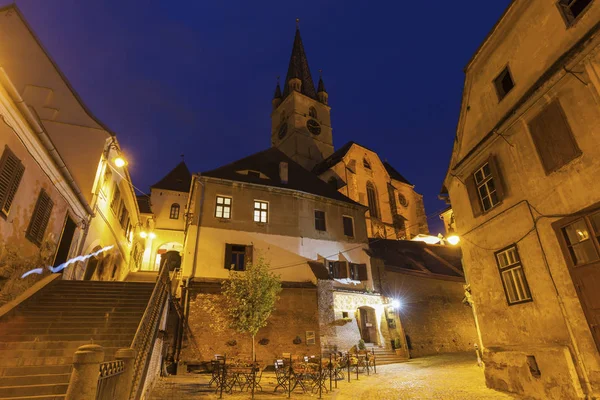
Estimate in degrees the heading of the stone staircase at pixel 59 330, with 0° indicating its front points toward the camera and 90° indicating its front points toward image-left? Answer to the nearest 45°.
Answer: approximately 0°

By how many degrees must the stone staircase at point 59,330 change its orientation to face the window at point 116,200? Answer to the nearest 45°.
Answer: approximately 180°

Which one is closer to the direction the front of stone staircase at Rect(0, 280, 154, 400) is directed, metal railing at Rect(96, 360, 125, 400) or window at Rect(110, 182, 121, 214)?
the metal railing

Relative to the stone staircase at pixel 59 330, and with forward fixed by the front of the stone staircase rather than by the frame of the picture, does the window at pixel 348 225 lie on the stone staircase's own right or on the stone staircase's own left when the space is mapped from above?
on the stone staircase's own left
